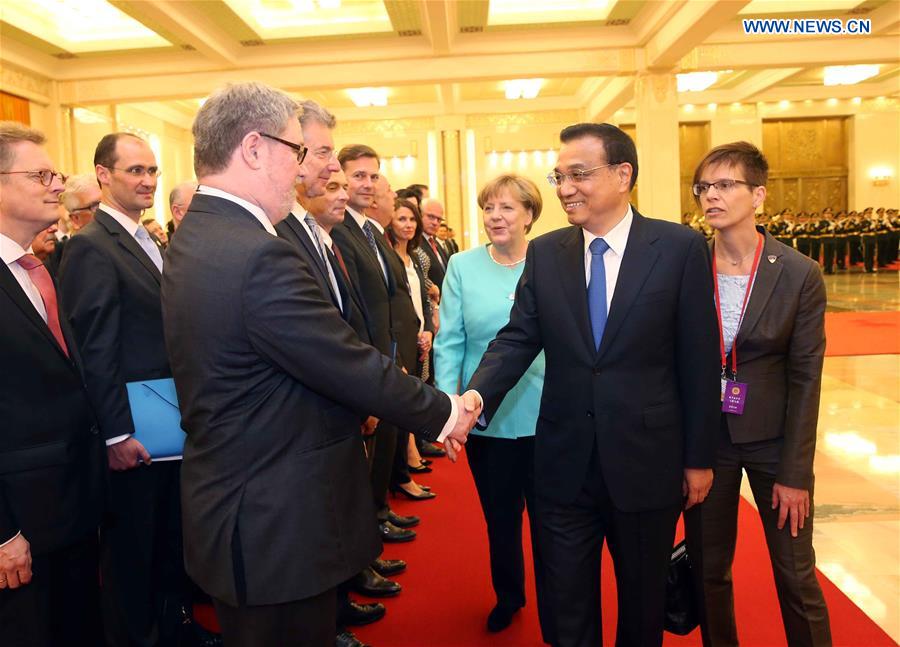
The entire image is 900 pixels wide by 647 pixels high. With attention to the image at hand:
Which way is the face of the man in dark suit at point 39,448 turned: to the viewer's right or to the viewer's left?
to the viewer's right

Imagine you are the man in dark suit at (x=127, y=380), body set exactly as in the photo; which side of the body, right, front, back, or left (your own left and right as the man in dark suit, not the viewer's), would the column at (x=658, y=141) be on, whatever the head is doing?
left

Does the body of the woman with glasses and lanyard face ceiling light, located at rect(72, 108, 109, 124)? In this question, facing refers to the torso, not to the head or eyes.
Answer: no

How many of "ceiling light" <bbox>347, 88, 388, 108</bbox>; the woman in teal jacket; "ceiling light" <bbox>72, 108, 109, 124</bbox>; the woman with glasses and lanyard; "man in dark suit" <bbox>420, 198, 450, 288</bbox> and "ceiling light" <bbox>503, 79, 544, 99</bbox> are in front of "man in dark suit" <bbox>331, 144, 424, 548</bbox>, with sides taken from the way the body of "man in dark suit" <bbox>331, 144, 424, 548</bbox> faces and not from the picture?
2

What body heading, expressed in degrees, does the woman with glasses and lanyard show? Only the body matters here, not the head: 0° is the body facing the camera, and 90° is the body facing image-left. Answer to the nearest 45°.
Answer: approximately 45°

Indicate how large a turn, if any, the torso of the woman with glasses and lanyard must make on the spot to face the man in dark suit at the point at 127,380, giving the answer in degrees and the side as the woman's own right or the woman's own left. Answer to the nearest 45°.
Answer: approximately 45° to the woman's own right

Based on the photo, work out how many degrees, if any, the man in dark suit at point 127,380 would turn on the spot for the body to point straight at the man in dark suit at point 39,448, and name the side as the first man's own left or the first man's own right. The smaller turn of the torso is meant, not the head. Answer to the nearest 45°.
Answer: approximately 45° to the first man's own right

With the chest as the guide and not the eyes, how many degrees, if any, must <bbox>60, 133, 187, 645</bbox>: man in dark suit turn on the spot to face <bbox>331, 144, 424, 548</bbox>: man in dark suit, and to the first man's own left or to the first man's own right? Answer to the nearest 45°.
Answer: approximately 90° to the first man's own left

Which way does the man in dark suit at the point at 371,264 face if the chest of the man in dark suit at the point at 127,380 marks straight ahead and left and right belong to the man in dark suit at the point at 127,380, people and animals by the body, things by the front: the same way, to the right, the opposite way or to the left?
the same way

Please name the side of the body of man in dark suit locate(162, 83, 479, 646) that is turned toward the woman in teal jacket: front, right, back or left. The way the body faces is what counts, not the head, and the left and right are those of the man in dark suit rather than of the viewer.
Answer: front

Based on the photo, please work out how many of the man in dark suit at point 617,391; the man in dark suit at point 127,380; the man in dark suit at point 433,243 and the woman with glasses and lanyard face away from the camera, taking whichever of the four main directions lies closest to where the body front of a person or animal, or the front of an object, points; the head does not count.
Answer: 0

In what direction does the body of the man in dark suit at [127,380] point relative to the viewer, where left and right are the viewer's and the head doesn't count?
facing the viewer and to the right of the viewer

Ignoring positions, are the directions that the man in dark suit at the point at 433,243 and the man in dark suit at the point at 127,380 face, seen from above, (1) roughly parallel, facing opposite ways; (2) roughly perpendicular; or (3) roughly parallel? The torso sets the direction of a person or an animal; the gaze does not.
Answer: roughly parallel

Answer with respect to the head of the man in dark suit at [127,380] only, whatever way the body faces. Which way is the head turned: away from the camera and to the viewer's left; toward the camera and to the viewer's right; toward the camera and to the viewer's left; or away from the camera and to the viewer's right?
toward the camera and to the viewer's right

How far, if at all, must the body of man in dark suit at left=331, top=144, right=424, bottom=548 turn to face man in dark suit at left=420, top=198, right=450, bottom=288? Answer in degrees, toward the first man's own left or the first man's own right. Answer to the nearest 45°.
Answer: approximately 135° to the first man's own left

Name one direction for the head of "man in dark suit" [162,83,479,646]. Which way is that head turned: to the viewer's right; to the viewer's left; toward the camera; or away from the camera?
to the viewer's right
